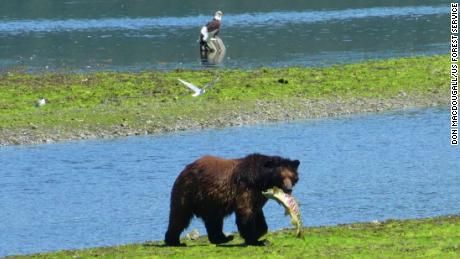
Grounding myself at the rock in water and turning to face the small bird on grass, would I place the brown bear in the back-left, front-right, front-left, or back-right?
front-left

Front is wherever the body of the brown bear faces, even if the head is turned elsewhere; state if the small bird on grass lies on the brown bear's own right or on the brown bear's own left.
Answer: on the brown bear's own left

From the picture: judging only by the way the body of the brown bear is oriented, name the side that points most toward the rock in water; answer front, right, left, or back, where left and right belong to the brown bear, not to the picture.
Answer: left

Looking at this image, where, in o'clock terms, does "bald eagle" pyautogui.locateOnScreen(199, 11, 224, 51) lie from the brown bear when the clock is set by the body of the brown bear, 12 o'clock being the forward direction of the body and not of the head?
The bald eagle is roughly at 9 o'clock from the brown bear.

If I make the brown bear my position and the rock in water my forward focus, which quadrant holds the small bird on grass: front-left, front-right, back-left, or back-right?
front-left

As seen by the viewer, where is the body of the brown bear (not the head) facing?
to the viewer's right

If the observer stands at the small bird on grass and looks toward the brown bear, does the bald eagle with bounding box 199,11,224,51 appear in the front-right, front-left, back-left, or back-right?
back-left
